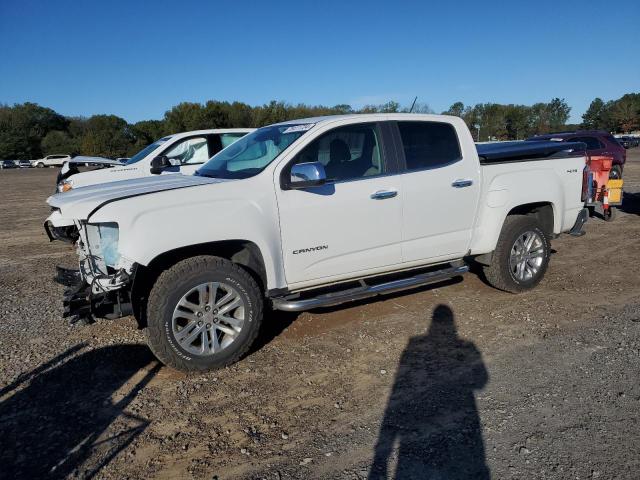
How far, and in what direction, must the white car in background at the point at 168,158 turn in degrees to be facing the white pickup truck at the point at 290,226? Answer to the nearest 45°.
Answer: approximately 90° to its left

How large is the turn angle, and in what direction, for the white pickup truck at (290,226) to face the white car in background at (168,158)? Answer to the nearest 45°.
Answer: approximately 90° to its right

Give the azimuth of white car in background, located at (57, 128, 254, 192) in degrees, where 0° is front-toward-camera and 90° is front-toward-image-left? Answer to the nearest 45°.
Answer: approximately 90°

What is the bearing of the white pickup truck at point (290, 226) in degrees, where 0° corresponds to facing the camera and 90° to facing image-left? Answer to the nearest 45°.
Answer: approximately 45°

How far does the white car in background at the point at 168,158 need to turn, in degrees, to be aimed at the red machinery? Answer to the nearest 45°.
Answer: approximately 135° to its left

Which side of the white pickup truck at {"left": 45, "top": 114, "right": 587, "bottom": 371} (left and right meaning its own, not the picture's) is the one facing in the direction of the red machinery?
back
